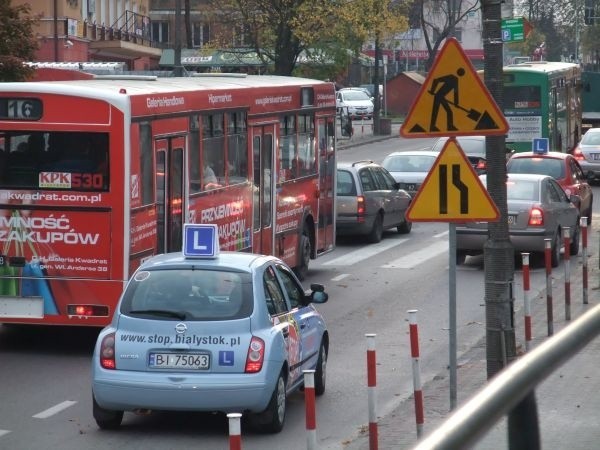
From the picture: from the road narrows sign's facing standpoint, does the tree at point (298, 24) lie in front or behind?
behind

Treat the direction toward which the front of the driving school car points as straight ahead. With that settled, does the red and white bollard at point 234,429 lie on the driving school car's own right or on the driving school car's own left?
on the driving school car's own right

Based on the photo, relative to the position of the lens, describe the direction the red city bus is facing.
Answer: facing away from the viewer and to the right of the viewer

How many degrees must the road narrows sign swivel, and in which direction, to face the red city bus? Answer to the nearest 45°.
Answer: approximately 135° to its right

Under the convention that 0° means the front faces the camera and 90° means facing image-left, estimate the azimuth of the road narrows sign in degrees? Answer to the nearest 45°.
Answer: approximately 0°

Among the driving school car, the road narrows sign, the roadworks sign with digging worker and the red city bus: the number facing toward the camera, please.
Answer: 2

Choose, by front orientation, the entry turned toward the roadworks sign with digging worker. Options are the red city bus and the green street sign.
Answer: the green street sign

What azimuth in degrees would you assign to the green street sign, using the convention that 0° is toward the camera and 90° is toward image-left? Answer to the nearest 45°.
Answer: approximately 0°

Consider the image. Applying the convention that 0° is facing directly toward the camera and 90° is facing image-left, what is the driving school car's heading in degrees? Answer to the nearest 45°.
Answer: approximately 225°
